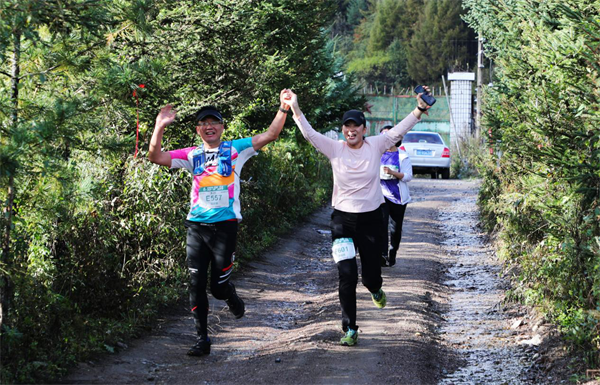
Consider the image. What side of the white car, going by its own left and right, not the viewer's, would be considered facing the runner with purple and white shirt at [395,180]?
back

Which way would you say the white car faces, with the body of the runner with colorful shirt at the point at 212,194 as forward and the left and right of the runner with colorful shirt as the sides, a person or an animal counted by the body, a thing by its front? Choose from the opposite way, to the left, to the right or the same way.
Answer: the opposite way

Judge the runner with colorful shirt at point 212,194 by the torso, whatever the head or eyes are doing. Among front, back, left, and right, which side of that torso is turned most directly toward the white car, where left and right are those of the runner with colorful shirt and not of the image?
back

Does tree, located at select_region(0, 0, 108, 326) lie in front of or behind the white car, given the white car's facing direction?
behind

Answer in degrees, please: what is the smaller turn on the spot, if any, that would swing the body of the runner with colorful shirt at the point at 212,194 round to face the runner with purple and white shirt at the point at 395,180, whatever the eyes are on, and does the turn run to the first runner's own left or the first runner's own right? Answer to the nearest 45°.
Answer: approximately 135° to the first runner's own left

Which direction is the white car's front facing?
away from the camera

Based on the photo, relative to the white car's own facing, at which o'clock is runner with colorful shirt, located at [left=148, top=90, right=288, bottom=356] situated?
The runner with colorful shirt is roughly at 6 o'clock from the white car.
